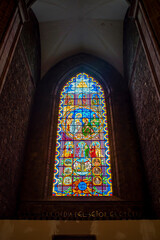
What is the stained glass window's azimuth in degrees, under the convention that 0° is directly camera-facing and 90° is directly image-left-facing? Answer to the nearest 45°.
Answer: approximately 0°
